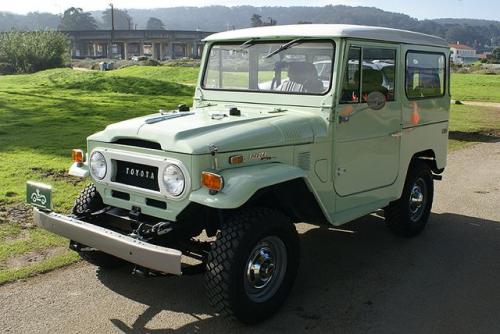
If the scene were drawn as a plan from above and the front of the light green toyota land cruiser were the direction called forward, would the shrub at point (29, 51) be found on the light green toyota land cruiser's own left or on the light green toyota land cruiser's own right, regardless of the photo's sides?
on the light green toyota land cruiser's own right

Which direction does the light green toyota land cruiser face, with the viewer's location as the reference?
facing the viewer and to the left of the viewer
